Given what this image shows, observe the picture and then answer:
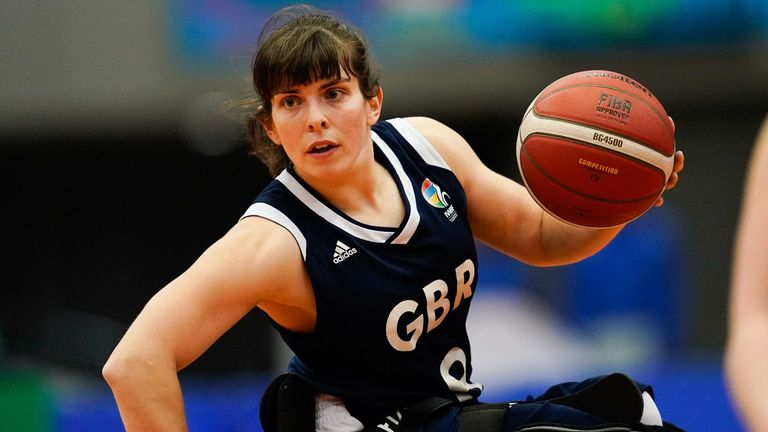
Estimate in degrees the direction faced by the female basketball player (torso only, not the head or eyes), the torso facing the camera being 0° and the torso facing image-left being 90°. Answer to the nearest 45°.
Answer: approximately 315°
